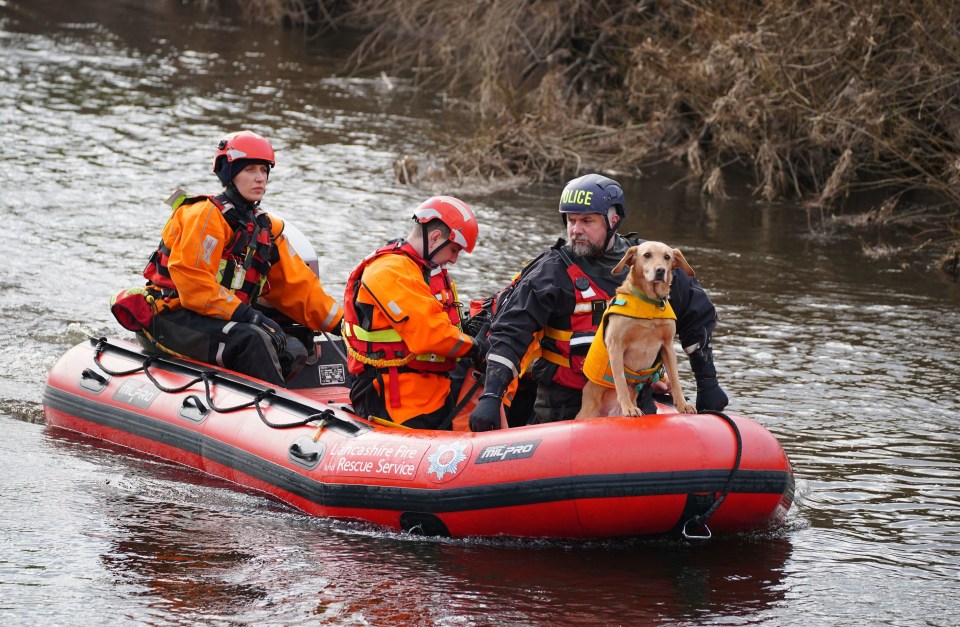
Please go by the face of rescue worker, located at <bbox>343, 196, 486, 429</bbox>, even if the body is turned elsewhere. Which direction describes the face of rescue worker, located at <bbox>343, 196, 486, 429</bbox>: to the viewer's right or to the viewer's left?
to the viewer's right

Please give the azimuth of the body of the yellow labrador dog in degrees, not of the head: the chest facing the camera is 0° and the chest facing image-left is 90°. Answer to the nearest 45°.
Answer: approximately 315°

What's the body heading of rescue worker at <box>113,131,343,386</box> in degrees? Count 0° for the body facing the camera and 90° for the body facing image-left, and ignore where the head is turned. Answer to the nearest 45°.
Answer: approximately 315°

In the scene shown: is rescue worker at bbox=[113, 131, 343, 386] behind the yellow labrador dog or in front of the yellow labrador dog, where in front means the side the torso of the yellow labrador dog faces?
behind

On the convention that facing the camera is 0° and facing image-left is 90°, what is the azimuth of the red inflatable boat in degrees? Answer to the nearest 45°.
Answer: approximately 315°

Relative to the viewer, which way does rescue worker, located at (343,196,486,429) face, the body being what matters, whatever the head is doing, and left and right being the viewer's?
facing to the right of the viewer

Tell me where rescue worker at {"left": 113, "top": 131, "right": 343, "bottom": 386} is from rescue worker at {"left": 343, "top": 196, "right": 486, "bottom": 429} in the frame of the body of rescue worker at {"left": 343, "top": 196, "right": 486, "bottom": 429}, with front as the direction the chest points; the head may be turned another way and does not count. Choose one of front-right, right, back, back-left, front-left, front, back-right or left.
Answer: back-left
